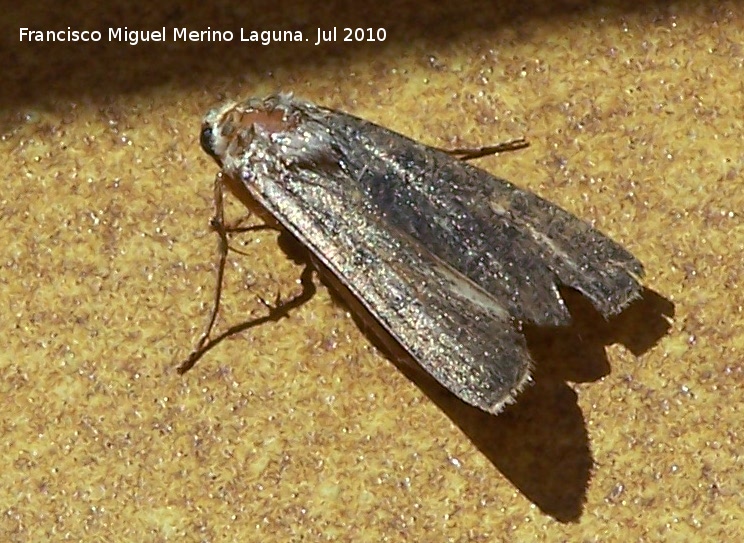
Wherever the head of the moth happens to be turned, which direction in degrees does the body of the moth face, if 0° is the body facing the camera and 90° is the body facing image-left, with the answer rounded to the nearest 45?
approximately 135°
